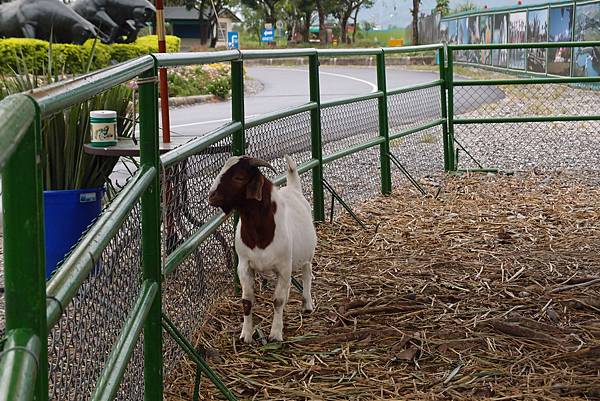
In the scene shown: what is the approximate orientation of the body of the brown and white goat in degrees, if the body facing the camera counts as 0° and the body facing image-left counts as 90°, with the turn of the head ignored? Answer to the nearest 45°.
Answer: approximately 45°

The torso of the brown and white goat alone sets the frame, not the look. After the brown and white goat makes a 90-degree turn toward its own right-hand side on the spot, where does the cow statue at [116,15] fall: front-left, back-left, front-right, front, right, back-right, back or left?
front-right

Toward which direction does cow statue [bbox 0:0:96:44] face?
to the viewer's right

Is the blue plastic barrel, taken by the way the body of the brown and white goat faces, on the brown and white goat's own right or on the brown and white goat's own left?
on the brown and white goat's own right

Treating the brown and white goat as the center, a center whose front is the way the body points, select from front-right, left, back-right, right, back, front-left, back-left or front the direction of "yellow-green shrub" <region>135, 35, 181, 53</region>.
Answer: back-right

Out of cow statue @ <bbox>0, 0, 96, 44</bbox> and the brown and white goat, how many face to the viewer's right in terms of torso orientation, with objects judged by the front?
1

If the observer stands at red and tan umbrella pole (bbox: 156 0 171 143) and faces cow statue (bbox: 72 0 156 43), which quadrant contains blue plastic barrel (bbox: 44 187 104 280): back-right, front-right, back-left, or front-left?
back-left

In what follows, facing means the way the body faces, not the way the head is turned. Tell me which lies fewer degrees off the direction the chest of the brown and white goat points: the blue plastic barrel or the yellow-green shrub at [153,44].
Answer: the blue plastic barrel

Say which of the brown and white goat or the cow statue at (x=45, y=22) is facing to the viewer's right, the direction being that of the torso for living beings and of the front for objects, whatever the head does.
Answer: the cow statue
